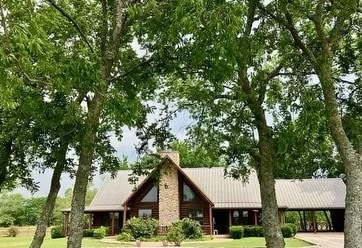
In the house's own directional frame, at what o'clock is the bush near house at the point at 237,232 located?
The bush near house is roughly at 11 o'clock from the house.

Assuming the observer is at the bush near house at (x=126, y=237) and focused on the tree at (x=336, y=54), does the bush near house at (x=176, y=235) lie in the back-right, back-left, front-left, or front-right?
front-left

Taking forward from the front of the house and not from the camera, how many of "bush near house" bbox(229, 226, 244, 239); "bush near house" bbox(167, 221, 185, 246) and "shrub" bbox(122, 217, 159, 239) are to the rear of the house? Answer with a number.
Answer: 0

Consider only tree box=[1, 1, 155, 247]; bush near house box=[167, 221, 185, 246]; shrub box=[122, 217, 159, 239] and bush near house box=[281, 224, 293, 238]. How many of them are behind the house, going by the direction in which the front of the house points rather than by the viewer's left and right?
0

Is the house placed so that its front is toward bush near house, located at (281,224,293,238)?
no

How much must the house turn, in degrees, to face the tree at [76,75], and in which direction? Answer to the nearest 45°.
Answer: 0° — it already faces it

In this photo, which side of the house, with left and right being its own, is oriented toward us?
front

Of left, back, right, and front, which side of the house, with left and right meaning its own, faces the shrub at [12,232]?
right

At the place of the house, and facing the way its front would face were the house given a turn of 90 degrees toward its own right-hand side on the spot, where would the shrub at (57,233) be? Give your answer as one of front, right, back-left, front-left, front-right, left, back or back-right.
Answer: front

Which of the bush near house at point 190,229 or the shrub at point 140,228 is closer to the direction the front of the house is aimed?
the bush near house

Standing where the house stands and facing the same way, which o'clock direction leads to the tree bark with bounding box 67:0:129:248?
The tree bark is roughly at 12 o'clock from the house.

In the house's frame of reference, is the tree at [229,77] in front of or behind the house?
in front

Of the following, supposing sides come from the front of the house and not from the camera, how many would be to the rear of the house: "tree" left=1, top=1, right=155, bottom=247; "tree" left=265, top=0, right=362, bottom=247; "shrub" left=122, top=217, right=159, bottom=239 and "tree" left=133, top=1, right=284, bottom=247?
0

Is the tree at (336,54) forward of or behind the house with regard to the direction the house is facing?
forward

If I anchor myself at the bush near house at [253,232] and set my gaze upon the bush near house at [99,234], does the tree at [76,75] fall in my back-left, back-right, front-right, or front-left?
front-left

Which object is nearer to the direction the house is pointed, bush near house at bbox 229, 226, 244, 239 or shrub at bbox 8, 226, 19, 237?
the bush near house

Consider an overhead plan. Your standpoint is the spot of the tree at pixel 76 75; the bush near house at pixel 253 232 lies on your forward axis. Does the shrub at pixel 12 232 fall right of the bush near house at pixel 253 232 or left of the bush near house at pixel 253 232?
left

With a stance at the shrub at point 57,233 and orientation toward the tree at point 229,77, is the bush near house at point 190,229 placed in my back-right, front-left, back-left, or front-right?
front-left

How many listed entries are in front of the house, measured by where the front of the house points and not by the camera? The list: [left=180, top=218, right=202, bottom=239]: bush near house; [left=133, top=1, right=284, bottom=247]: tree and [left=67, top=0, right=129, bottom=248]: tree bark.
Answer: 3

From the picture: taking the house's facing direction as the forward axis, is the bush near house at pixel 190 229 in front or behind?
in front

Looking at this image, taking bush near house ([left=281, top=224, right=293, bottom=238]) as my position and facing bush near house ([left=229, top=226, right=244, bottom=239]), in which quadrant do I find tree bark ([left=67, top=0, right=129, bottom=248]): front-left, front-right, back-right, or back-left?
front-left
